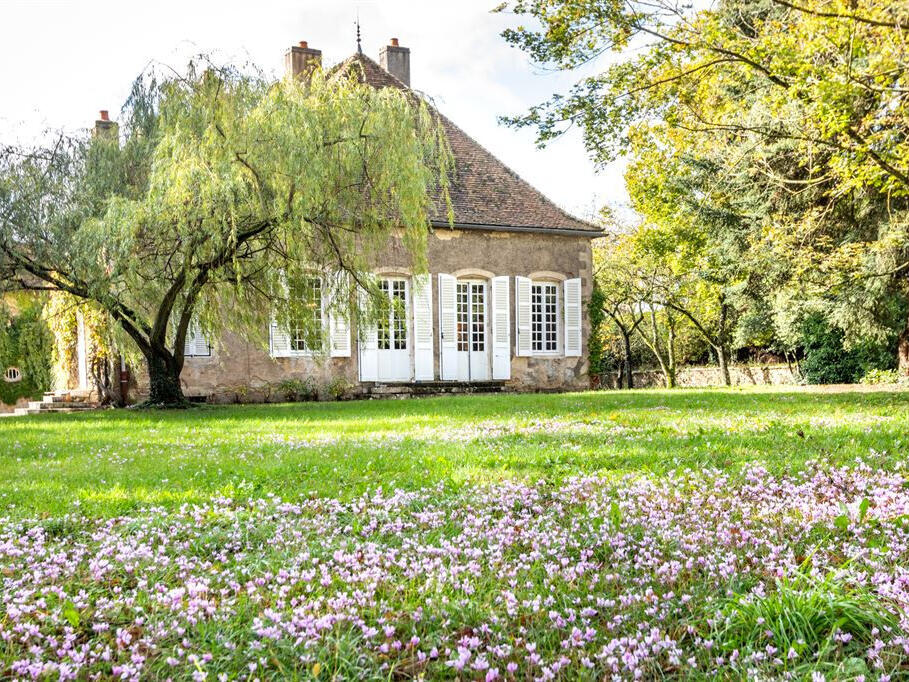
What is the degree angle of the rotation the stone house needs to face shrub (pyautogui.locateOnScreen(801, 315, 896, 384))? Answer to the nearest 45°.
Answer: approximately 90° to its left

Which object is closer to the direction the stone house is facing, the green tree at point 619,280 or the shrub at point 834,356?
the shrub

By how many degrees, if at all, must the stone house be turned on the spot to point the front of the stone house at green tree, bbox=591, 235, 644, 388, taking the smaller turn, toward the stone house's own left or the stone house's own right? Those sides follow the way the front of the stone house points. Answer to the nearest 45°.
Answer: approximately 135° to the stone house's own left

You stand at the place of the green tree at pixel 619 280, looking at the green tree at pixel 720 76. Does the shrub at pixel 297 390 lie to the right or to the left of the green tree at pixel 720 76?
right

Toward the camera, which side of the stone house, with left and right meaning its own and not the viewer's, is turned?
front

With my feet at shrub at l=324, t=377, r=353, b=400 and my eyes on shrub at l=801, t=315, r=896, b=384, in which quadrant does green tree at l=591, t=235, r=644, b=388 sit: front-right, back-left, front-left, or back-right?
front-left

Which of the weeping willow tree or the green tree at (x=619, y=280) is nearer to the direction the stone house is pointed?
the weeping willow tree

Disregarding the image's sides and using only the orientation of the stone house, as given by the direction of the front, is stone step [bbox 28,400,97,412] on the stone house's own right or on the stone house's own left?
on the stone house's own right

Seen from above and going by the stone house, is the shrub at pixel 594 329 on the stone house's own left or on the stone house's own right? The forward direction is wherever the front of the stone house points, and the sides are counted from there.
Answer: on the stone house's own left

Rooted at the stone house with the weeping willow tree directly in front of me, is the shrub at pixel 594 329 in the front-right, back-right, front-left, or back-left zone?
back-left
